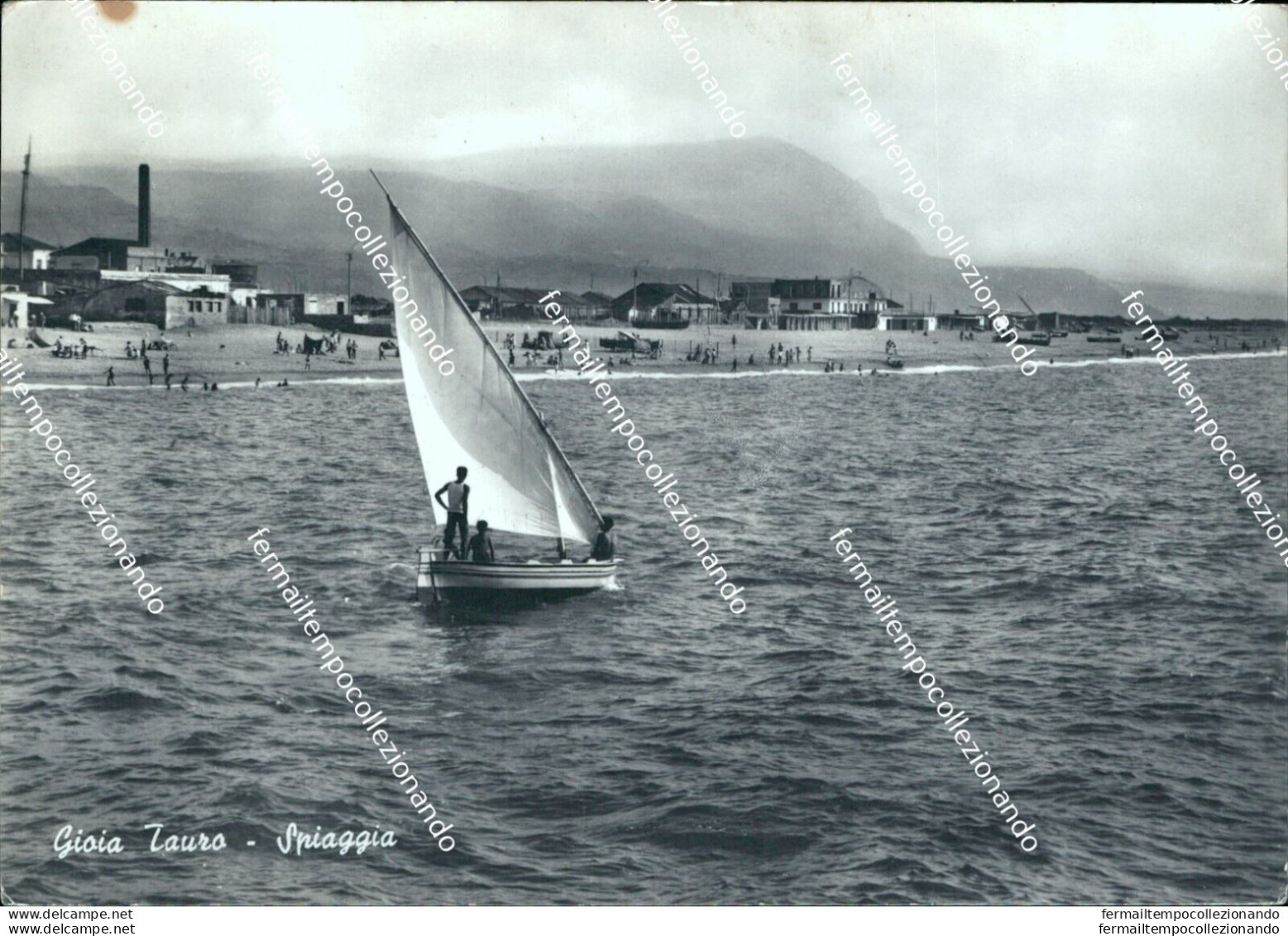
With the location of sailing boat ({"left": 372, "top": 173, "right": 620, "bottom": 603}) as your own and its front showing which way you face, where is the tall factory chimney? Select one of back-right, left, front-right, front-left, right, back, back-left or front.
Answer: back-left

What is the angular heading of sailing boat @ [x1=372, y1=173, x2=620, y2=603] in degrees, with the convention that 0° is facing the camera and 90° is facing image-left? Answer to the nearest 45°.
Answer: approximately 270°
